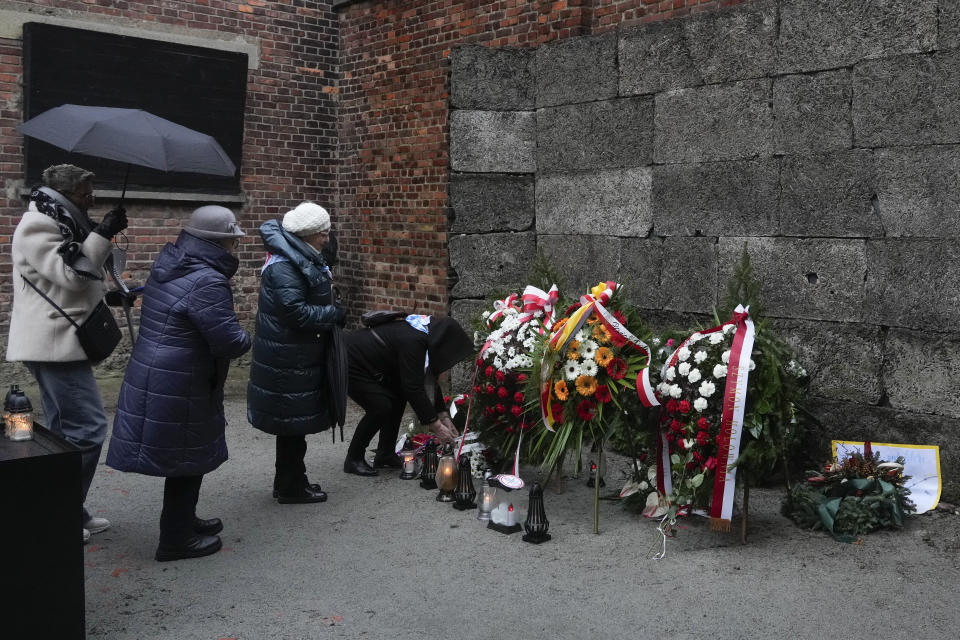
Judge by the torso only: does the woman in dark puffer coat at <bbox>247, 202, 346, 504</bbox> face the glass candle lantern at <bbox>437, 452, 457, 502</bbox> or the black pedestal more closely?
the glass candle lantern

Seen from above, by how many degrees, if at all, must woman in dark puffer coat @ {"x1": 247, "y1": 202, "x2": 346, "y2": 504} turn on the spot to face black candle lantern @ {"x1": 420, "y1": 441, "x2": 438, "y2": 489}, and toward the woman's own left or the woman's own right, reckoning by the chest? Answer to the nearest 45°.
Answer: approximately 45° to the woman's own left

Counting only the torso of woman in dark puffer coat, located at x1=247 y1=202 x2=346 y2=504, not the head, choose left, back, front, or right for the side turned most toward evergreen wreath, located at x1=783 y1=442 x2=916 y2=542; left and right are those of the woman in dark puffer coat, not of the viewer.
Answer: front

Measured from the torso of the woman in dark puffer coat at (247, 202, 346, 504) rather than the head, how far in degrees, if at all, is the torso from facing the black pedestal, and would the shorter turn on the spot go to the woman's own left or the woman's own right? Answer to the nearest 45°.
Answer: approximately 135° to the woman's own right

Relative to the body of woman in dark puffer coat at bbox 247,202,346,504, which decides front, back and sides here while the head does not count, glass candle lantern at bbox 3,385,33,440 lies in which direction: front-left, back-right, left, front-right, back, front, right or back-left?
back-right

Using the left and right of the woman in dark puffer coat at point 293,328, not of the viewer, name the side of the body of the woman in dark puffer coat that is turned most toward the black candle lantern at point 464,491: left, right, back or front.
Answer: front

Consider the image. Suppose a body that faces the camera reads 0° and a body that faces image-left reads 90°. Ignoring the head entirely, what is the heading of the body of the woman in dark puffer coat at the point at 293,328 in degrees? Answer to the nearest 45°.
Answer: approximately 270°

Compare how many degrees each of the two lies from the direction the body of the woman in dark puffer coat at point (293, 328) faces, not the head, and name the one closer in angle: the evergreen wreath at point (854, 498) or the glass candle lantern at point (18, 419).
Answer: the evergreen wreath

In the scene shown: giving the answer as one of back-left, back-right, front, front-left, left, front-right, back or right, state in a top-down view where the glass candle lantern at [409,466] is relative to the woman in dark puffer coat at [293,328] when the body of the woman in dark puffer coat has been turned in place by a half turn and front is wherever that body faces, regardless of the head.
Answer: back-right

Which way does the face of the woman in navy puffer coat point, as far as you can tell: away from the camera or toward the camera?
away from the camera
